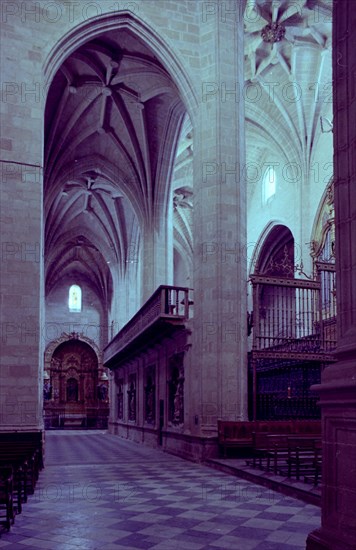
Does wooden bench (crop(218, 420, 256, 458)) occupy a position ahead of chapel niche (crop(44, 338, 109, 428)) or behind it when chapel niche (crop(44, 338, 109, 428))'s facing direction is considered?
ahead

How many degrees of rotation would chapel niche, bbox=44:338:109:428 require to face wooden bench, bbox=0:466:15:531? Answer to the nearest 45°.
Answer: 0° — it already faces it

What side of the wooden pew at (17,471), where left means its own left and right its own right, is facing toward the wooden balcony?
front

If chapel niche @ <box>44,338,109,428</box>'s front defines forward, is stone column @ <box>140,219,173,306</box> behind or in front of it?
in front

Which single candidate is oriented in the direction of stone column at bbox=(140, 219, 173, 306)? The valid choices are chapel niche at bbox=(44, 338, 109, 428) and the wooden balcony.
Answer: the chapel niche

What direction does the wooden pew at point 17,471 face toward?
away from the camera

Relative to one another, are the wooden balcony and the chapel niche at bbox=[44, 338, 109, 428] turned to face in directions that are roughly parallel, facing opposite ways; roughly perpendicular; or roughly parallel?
roughly perpendicular

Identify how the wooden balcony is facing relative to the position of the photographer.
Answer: facing to the left of the viewer

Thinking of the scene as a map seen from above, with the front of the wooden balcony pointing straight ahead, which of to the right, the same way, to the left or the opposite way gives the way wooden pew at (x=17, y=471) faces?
to the right

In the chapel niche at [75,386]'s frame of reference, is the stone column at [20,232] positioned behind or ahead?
ahead

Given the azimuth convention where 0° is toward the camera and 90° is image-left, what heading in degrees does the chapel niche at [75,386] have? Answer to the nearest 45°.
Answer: approximately 0°

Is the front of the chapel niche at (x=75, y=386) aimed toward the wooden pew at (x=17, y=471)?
yes
